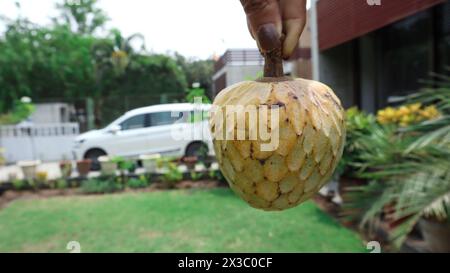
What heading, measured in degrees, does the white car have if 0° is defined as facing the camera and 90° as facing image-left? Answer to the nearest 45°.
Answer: approximately 90°
